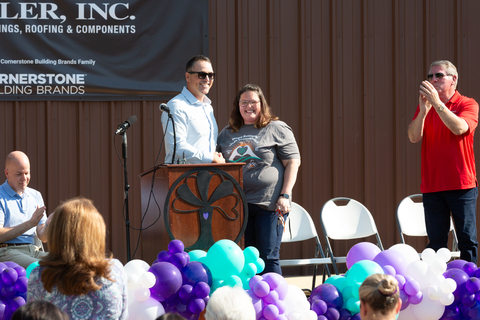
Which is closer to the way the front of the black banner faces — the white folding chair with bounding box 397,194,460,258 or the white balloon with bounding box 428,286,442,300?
the white balloon

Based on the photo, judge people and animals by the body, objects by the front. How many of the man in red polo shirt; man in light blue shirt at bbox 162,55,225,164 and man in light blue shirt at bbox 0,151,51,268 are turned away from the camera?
0

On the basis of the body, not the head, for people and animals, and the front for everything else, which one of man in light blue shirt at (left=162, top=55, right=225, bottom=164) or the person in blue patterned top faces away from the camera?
the person in blue patterned top

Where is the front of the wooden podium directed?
toward the camera

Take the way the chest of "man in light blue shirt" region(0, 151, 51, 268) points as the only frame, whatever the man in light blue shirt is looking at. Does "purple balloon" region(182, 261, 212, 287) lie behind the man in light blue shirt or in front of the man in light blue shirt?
in front

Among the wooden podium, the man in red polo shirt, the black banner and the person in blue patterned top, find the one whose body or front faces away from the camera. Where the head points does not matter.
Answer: the person in blue patterned top

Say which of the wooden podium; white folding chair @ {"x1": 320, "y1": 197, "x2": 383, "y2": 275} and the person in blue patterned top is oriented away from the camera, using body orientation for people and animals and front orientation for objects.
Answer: the person in blue patterned top

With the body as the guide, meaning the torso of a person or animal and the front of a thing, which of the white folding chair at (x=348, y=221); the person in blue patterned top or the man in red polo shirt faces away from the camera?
the person in blue patterned top

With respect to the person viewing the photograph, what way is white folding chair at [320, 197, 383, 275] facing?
facing the viewer and to the right of the viewer

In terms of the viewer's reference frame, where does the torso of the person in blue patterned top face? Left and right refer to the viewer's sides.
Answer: facing away from the viewer

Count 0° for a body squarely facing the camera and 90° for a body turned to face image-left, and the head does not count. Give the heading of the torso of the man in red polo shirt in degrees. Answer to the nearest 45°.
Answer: approximately 45°

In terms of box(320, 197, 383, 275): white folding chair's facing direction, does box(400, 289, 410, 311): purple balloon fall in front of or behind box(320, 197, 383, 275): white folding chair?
in front

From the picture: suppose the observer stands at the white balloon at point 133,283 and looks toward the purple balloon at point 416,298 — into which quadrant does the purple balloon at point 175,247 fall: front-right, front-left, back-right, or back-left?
front-left

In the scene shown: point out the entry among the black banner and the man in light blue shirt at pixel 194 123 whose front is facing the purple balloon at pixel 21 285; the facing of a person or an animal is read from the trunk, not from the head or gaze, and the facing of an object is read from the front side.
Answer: the black banner

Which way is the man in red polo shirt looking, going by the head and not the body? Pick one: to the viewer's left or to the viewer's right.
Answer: to the viewer's left

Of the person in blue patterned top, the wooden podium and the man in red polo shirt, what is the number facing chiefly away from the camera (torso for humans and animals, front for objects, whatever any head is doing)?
1

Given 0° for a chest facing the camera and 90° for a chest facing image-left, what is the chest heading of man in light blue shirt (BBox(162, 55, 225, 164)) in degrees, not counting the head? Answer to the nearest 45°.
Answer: approximately 315°
